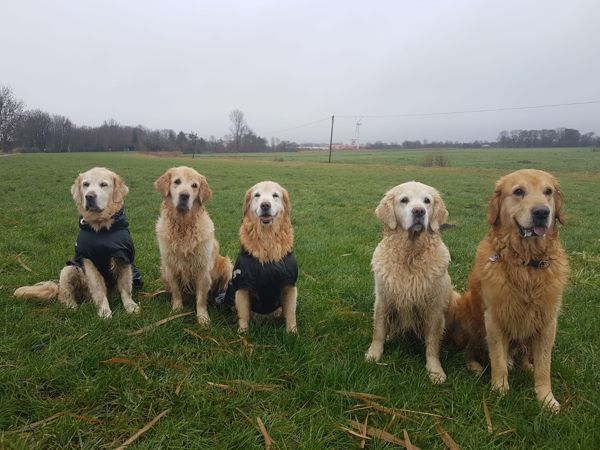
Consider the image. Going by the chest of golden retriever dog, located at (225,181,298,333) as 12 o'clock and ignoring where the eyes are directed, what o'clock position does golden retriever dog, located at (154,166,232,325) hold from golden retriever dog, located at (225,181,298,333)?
golden retriever dog, located at (154,166,232,325) is roughly at 4 o'clock from golden retriever dog, located at (225,181,298,333).

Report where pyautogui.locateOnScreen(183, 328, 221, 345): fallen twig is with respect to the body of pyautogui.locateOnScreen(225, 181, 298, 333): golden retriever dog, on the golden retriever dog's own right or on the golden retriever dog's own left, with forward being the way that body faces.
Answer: on the golden retriever dog's own right

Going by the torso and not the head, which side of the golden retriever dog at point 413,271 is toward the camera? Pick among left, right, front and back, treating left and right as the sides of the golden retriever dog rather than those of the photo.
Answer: front

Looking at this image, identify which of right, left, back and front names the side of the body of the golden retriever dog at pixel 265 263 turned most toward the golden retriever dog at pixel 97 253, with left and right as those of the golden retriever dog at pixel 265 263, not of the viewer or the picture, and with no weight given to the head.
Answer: right

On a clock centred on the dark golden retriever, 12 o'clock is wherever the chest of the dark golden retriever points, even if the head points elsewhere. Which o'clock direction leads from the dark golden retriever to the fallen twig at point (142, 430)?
The fallen twig is roughly at 3 o'clock from the dark golden retriever.

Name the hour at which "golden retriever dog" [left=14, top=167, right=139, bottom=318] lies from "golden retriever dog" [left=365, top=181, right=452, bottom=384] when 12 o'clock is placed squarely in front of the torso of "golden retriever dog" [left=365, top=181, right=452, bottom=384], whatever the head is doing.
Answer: "golden retriever dog" [left=14, top=167, right=139, bottom=318] is roughly at 3 o'clock from "golden retriever dog" [left=365, top=181, right=452, bottom=384].

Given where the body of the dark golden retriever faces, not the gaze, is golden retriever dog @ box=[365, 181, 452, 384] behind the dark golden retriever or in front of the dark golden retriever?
behind

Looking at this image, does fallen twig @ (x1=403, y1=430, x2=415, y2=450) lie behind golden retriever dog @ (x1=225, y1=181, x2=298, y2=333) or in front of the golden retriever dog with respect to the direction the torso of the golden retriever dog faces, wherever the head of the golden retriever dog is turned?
in front

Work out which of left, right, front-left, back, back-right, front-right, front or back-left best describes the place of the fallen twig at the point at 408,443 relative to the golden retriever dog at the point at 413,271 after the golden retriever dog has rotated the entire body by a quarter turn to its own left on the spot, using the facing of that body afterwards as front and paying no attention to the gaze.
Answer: right

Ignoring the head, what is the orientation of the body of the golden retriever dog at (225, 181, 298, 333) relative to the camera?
toward the camera

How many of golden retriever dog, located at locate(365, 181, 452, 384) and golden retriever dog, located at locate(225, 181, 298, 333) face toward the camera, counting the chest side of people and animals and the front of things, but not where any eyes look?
2

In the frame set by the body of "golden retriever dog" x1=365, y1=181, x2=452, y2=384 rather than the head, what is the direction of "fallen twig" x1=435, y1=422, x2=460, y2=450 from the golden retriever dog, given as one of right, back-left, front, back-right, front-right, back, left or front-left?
front
